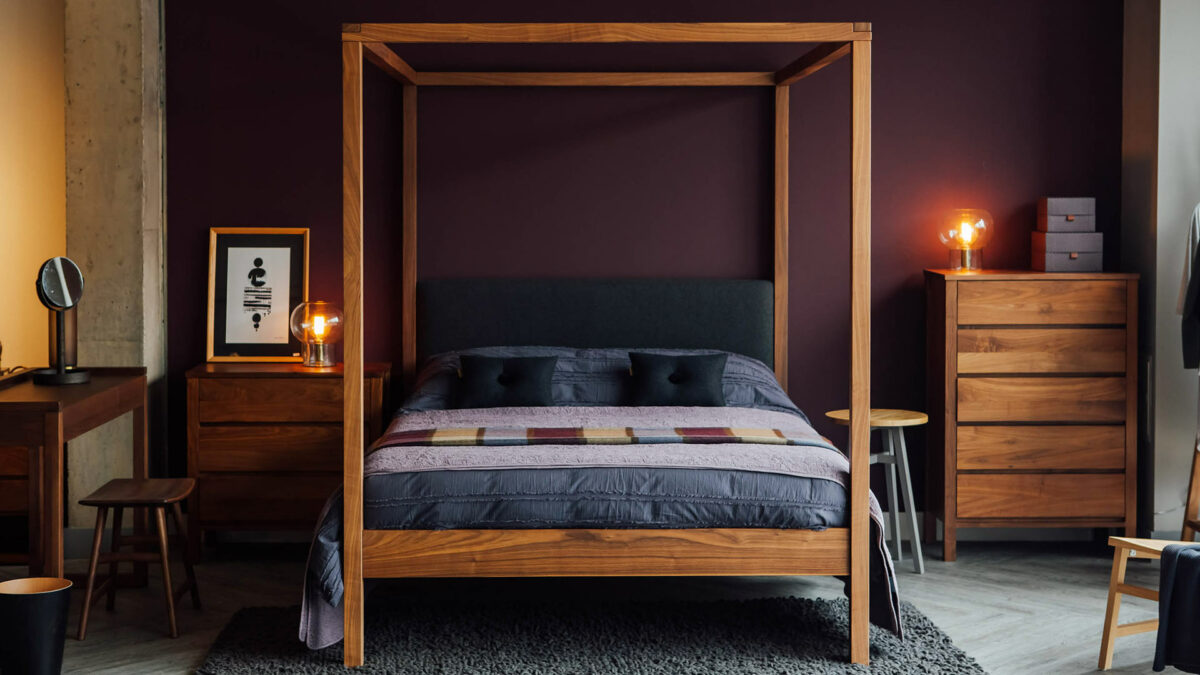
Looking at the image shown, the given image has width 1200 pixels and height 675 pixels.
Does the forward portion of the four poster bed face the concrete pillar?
no

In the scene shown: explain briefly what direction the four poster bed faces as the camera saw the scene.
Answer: facing the viewer

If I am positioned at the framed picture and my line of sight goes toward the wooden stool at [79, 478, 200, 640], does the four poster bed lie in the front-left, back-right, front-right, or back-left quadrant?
front-left

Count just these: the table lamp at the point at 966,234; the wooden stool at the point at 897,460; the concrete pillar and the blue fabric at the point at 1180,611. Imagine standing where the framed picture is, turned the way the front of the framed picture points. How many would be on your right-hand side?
1

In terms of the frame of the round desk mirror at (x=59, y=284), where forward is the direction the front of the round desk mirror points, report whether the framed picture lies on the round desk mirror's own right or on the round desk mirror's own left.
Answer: on the round desk mirror's own left

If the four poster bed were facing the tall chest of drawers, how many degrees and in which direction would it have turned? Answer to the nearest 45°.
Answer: approximately 135° to its left

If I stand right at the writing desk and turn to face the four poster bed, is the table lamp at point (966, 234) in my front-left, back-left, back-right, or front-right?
front-left

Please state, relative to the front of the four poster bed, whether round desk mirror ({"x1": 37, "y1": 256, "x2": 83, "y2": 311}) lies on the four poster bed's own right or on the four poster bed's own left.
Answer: on the four poster bed's own right

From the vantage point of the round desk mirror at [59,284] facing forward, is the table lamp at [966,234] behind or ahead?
ahead

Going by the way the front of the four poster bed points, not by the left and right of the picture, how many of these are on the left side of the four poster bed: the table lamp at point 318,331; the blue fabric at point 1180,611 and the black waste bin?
1

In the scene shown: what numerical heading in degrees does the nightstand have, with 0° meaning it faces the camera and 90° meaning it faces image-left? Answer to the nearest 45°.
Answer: approximately 0°

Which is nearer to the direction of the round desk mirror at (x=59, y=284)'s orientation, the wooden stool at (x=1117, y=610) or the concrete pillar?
the wooden stool

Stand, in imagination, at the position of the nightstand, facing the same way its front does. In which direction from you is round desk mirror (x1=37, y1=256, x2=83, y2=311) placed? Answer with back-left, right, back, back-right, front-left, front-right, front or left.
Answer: front-right

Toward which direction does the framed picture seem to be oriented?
toward the camera

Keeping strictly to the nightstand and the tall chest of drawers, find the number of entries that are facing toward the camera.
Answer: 2
